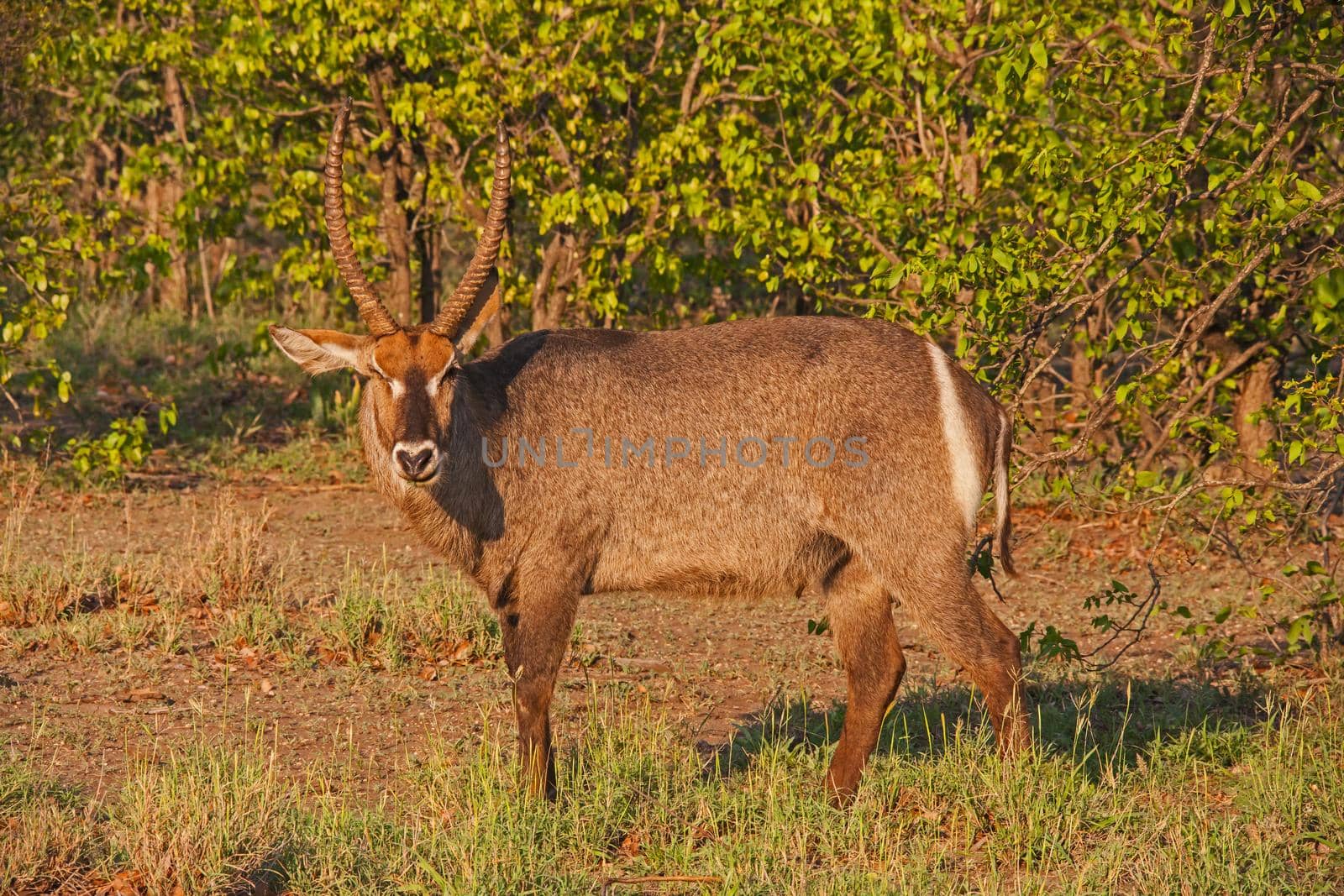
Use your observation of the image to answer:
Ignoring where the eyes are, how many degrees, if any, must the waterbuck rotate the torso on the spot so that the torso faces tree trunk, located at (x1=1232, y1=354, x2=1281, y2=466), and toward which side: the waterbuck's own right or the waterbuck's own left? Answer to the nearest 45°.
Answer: approximately 135° to the waterbuck's own right

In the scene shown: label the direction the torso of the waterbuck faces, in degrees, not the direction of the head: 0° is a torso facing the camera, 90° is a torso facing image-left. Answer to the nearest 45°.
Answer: approximately 90°

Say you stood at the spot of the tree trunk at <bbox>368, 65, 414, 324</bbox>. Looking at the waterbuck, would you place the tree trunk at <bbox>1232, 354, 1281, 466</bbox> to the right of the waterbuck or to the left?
left

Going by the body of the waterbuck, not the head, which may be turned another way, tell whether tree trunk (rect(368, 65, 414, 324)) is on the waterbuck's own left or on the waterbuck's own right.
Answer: on the waterbuck's own right
